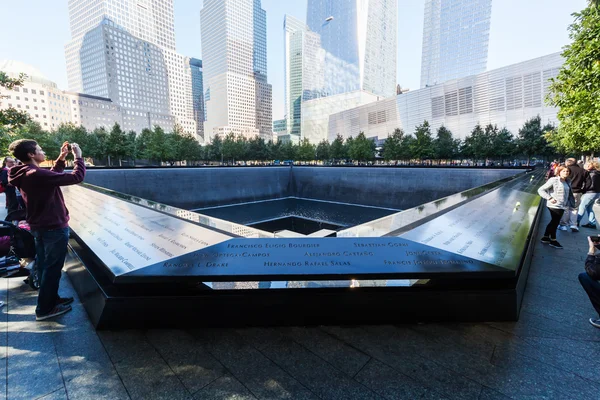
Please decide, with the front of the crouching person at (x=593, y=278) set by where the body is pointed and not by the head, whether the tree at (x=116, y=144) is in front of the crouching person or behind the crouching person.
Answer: in front

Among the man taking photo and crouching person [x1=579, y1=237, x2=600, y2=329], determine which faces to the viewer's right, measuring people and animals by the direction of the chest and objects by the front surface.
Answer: the man taking photo

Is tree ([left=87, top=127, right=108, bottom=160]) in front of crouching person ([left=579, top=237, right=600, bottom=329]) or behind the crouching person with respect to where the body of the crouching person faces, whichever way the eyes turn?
in front

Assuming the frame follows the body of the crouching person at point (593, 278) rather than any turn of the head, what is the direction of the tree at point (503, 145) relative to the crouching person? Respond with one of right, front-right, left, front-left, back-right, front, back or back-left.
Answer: right

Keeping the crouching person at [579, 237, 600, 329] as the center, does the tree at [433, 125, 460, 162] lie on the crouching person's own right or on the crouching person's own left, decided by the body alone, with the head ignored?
on the crouching person's own right

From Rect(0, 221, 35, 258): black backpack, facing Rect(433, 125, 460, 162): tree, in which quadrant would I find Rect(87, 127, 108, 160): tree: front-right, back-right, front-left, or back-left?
front-left

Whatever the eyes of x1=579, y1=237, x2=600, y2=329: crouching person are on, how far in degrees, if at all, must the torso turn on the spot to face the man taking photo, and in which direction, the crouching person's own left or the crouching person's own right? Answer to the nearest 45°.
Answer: approximately 45° to the crouching person's own left

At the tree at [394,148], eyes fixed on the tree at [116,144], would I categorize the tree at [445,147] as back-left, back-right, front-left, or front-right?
back-left

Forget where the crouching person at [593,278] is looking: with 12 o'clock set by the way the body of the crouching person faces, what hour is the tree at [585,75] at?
The tree is roughly at 3 o'clock from the crouching person.

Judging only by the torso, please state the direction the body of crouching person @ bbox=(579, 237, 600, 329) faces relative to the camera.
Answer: to the viewer's left
